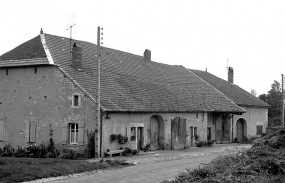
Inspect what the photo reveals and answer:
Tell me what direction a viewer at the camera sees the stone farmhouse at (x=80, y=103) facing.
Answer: facing the viewer and to the right of the viewer
